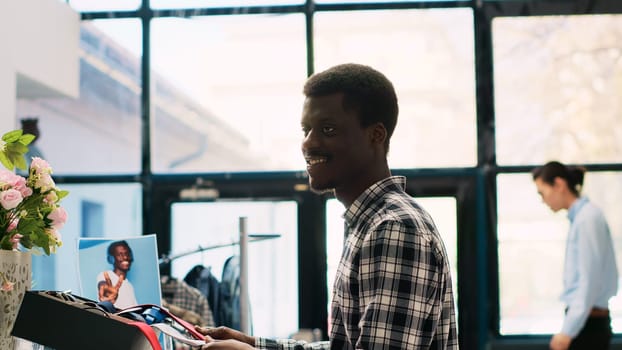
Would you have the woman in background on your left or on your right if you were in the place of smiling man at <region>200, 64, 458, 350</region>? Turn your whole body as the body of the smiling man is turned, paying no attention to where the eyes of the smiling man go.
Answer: on your right

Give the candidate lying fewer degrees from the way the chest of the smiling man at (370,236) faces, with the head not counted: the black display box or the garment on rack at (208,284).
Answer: the black display box

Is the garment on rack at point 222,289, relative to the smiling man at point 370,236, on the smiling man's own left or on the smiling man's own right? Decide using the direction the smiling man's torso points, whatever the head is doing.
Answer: on the smiling man's own right

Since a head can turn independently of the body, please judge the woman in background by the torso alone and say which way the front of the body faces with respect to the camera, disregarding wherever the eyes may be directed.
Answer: to the viewer's left

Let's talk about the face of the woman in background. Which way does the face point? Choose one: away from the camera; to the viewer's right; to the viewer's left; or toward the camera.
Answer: to the viewer's left

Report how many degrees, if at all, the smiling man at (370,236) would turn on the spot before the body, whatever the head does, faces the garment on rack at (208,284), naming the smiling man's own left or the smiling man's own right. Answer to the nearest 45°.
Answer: approximately 90° to the smiling man's own right

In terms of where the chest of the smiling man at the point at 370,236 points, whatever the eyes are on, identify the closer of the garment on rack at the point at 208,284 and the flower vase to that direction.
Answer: the flower vase

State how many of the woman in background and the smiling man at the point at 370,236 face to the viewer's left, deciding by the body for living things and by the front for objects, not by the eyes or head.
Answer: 2

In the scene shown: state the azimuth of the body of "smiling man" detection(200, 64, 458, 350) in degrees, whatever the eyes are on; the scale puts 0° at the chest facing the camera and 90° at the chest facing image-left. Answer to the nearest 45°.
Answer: approximately 90°
